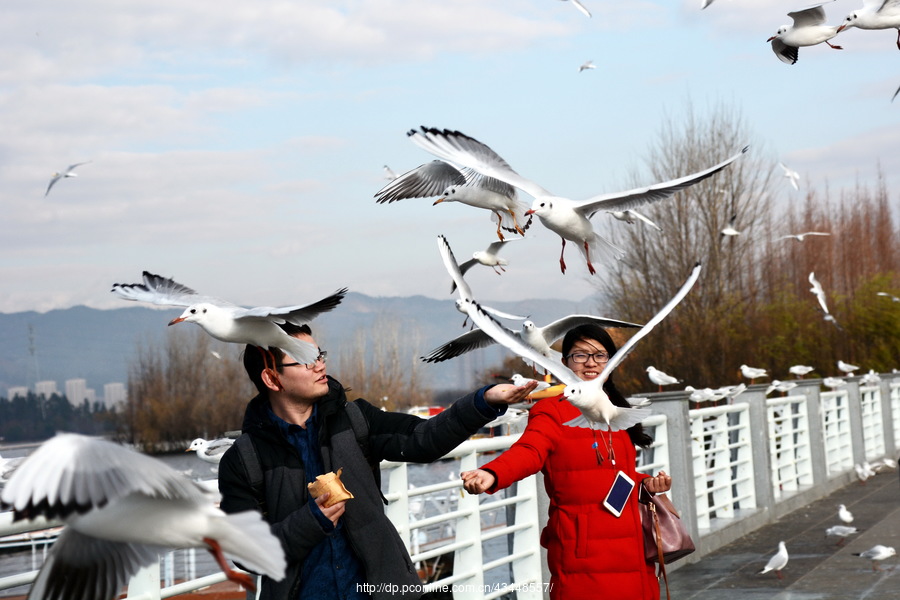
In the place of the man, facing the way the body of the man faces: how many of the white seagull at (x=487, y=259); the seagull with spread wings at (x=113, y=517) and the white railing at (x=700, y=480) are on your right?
1

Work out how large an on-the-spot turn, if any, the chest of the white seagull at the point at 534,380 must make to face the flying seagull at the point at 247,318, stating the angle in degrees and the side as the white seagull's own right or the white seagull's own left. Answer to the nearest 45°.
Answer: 0° — it already faces it

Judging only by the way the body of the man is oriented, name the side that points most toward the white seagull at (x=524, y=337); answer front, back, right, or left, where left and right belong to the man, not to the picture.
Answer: left

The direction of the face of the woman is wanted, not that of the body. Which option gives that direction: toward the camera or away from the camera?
toward the camera

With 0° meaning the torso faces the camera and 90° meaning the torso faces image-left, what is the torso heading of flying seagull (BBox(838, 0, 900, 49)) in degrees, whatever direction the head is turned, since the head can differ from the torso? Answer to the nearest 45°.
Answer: approximately 90°

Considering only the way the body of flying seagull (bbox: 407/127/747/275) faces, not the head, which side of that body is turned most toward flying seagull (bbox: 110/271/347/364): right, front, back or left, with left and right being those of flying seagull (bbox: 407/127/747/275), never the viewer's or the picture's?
front

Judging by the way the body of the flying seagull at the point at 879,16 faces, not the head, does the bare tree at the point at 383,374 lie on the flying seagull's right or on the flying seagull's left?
on the flying seagull's right

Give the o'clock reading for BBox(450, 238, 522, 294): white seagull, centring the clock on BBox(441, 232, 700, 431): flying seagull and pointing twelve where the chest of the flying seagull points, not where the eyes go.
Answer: The white seagull is roughly at 4 o'clock from the flying seagull.

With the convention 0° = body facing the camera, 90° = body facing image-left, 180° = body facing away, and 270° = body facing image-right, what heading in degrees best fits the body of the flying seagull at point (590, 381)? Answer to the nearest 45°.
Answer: approximately 45°

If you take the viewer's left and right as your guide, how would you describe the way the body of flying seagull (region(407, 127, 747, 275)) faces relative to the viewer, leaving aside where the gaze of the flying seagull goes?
facing the viewer and to the left of the viewer

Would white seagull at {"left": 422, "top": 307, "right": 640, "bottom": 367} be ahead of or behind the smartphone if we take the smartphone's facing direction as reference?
behind

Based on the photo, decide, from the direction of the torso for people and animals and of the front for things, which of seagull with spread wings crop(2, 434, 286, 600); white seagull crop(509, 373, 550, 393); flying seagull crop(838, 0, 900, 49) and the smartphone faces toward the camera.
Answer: the smartphone

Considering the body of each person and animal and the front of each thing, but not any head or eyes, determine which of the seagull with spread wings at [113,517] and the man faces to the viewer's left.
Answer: the seagull with spread wings

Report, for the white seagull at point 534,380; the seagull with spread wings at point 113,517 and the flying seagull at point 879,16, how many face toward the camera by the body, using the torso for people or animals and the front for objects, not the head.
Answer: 0
